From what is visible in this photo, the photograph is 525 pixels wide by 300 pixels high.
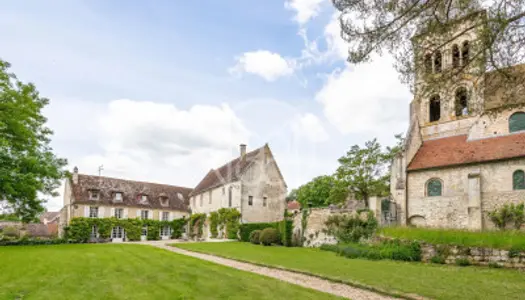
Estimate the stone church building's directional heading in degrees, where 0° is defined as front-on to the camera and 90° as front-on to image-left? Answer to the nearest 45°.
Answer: approximately 90°
